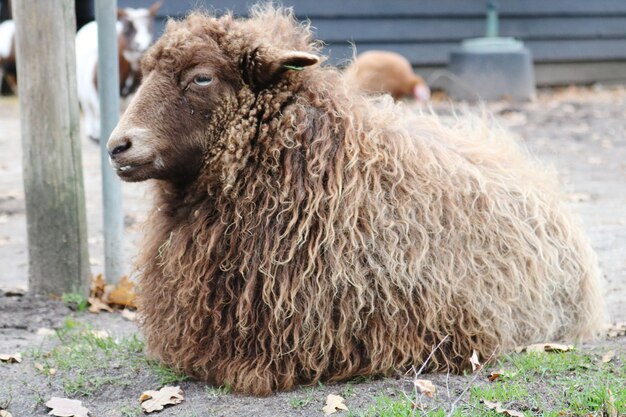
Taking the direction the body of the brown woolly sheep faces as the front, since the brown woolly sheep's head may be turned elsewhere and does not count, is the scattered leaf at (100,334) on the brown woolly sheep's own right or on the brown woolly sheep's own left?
on the brown woolly sheep's own right

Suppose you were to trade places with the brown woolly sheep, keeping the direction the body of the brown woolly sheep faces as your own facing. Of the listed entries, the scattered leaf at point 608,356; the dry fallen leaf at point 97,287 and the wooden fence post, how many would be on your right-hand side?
2

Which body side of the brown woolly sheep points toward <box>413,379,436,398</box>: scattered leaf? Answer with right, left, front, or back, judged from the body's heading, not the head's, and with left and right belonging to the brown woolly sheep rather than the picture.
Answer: left

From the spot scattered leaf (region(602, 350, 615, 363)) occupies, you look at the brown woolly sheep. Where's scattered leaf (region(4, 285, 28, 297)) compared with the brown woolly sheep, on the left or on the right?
right

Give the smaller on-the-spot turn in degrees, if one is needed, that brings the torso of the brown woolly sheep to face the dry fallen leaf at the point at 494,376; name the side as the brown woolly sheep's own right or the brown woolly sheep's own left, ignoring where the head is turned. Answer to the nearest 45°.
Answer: approximately 135° to the brown woolly sheep's own left

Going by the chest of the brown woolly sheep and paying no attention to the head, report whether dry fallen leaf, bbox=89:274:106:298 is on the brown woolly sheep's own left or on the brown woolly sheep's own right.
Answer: on the brown woolly sheep's own right

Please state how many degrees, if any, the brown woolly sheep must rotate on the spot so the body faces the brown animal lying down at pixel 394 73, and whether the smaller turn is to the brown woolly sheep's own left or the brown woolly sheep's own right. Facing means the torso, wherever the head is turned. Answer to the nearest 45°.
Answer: approximately 135° to the brown woolly sheep's own right

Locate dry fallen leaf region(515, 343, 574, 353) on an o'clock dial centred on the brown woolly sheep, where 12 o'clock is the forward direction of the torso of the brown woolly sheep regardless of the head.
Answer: The dry fallen leaf is roughly at 7 o'clock from the brown woolly sheep.

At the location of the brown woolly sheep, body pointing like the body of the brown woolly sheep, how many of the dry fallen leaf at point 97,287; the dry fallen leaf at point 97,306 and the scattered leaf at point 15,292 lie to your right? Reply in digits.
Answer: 3

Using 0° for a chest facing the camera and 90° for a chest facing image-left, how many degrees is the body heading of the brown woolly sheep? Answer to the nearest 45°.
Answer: approximately 45°
